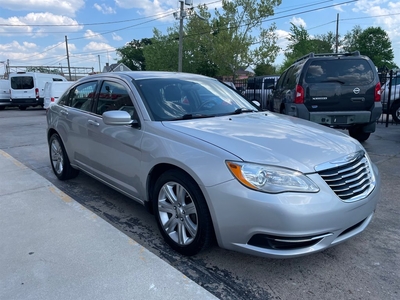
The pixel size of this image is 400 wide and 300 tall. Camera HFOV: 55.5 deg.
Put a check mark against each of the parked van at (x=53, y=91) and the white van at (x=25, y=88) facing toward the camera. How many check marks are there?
0

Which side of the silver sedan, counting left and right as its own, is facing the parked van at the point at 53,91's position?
back

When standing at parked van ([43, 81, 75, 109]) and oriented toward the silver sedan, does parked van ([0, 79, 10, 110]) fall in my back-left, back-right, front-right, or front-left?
back-right

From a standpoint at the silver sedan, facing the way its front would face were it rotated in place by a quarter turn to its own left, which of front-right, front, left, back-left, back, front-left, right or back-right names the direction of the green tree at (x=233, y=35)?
front-left

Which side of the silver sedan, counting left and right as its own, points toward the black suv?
left

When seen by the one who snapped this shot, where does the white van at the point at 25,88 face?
facing away from the viewer and to the right of the viewer

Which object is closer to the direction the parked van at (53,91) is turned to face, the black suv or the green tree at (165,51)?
the green tree
